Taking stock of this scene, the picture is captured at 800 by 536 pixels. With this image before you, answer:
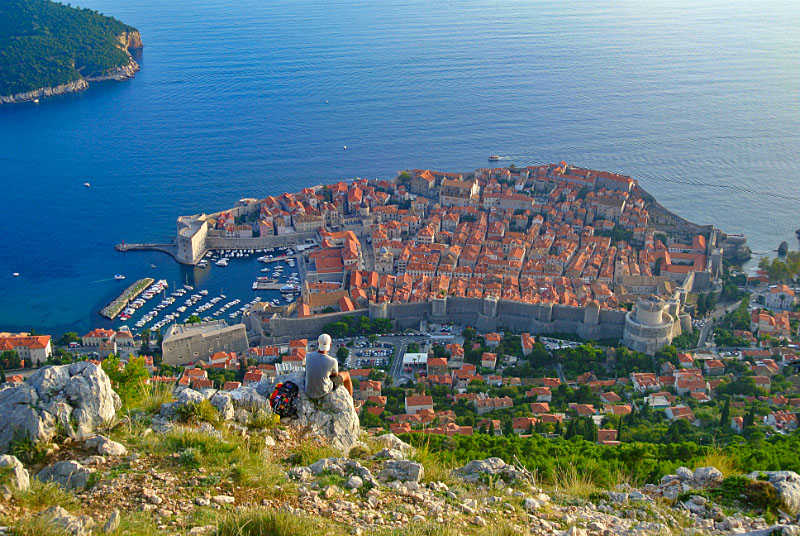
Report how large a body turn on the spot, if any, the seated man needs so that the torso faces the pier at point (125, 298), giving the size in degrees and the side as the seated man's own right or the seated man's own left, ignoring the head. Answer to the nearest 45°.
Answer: approximately 45° to the seated man's own left

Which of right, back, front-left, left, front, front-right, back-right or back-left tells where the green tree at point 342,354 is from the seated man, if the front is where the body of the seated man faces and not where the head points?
front-left

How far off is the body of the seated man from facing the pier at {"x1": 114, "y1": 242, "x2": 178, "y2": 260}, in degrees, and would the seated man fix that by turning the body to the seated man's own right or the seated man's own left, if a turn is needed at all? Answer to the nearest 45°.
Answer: approximately 45° to the seated man's own left

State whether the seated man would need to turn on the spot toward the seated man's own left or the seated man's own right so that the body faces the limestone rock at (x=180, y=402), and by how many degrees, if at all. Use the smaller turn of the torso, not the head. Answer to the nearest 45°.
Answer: approximately 135° to the seated man's own left

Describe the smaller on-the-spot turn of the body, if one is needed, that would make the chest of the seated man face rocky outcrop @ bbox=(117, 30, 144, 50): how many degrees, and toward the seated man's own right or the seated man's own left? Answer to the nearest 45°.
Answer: approximately 45° to the seated man's own left

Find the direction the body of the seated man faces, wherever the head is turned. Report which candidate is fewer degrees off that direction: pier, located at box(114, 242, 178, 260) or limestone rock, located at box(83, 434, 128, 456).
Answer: the pier

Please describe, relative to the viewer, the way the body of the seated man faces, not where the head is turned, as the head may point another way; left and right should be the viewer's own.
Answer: facing away from the viewer and to the right of the viewer

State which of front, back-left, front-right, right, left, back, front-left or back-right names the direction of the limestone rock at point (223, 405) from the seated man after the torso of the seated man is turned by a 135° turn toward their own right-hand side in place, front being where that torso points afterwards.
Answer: right

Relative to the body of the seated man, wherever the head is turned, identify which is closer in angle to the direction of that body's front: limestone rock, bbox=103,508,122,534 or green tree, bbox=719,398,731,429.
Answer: the green tree

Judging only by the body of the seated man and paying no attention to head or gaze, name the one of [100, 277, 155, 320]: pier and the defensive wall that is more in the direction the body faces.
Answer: the defensive wall

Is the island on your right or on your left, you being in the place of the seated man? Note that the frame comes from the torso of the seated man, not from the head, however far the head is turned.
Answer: on your left

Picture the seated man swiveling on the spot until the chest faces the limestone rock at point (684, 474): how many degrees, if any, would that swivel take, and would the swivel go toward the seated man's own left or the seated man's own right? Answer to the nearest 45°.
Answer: approximately 45° to the seated man's own right

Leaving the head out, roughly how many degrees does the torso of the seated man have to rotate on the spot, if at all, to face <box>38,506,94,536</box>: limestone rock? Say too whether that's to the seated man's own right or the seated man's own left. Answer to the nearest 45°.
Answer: approximately 180°

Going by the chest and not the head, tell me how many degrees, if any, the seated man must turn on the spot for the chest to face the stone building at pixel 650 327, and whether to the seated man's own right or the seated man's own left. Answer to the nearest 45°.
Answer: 0° — they already face it
